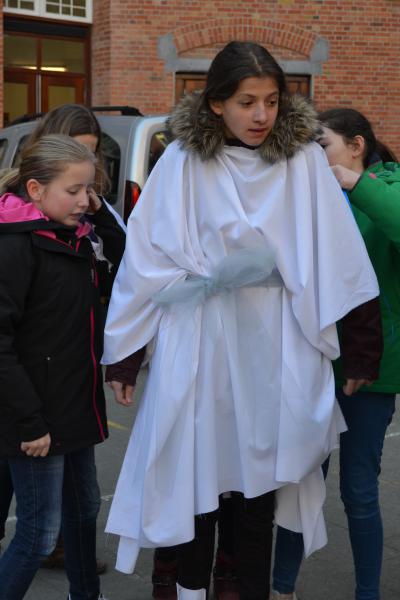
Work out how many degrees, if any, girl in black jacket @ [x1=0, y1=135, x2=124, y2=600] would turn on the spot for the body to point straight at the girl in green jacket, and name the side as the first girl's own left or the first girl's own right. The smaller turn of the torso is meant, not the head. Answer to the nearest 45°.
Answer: approximately 45° to the first girl's own left

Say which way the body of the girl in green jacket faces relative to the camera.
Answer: to the viewer's left

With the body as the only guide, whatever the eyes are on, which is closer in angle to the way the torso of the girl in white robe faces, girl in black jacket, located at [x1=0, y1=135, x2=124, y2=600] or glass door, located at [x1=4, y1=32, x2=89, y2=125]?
the girl in black jacket

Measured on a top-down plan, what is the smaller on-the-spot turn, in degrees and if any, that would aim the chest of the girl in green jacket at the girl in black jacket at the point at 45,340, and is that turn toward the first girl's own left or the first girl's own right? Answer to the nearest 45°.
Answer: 0° — they already face them

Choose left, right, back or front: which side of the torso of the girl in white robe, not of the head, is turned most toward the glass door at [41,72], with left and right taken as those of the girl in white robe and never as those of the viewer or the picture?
back

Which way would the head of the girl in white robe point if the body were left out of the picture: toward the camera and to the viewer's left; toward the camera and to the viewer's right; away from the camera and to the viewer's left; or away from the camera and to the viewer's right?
toward the camera and to the viewer's right

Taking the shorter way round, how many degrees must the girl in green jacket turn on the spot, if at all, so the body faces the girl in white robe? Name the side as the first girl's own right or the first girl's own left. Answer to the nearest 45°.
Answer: approximately 45° to the first girl's own left

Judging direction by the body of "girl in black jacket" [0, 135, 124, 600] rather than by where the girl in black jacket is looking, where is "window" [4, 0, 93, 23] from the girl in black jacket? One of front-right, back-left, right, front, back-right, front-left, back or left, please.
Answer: back-left

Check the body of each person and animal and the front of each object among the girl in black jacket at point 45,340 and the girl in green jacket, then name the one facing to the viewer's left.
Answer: the girl in green jacket

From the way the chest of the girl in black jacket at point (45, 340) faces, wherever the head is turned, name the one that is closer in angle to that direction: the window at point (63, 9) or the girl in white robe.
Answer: the girl in white robe

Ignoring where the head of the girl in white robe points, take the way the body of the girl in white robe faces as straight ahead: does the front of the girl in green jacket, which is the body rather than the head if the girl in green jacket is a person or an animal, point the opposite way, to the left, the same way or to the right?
to the right

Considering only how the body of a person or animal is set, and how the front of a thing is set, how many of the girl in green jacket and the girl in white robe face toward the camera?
1

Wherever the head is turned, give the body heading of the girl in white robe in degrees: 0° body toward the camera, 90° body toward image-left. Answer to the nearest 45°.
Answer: approximately 0°

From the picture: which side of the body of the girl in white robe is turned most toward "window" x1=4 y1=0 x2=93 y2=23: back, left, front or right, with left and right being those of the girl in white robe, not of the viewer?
back

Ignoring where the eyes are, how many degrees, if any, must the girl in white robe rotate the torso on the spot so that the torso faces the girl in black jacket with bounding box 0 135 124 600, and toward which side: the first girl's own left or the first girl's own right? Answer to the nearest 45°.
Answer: approximately 90° to the first girl's own right
